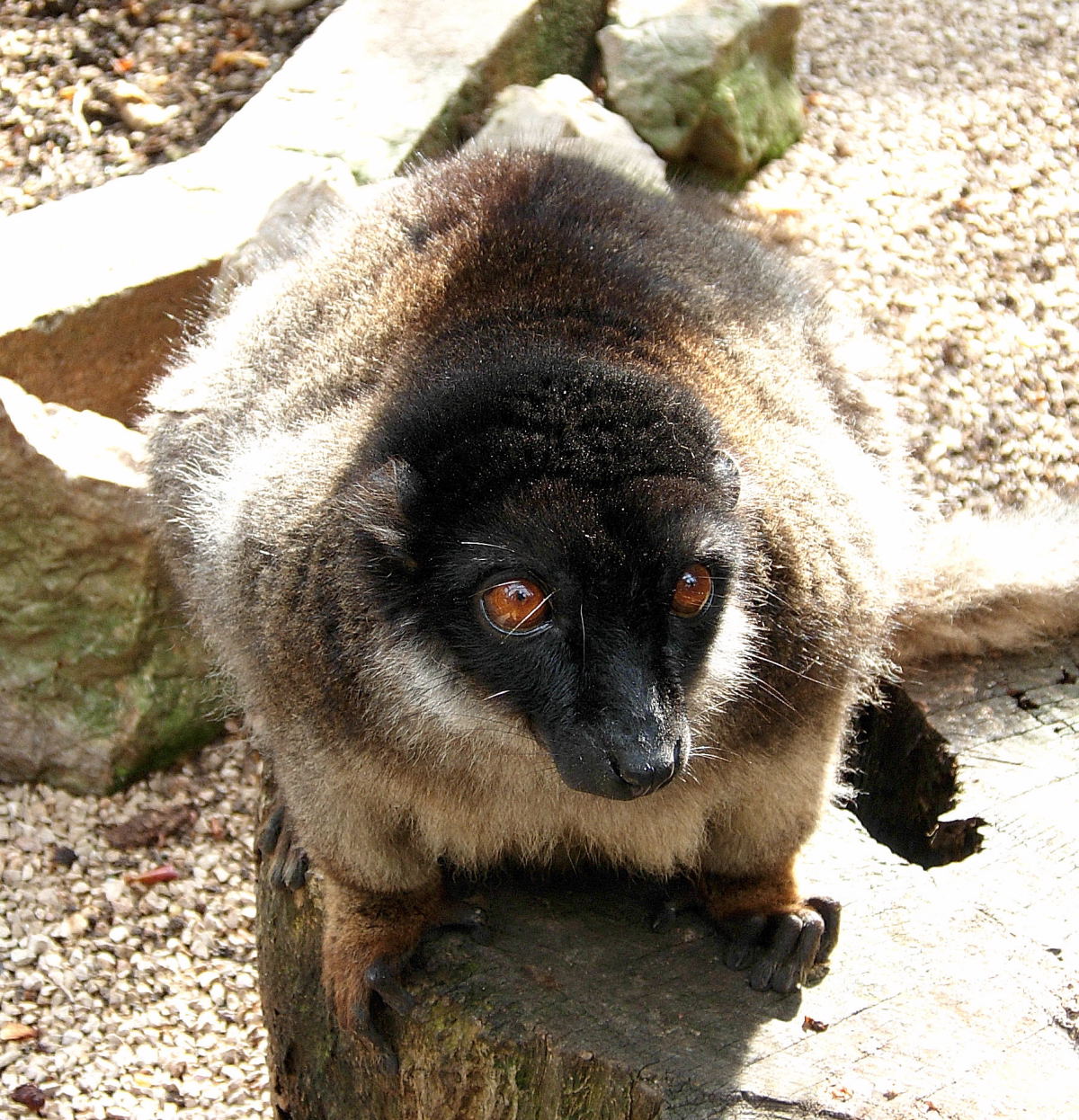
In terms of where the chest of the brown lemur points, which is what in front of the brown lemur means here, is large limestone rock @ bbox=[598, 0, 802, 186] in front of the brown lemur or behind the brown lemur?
behind

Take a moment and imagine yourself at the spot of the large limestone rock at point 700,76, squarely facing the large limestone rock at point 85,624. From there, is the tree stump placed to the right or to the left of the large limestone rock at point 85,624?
left

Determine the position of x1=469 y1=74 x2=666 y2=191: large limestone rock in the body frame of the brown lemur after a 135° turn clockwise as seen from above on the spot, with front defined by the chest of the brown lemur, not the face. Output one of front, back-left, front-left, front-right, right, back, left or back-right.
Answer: front-right

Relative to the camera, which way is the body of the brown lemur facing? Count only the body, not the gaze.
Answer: toward the camera

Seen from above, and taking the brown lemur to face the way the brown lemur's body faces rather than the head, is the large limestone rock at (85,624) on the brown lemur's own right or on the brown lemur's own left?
on the brown lemur's own right
